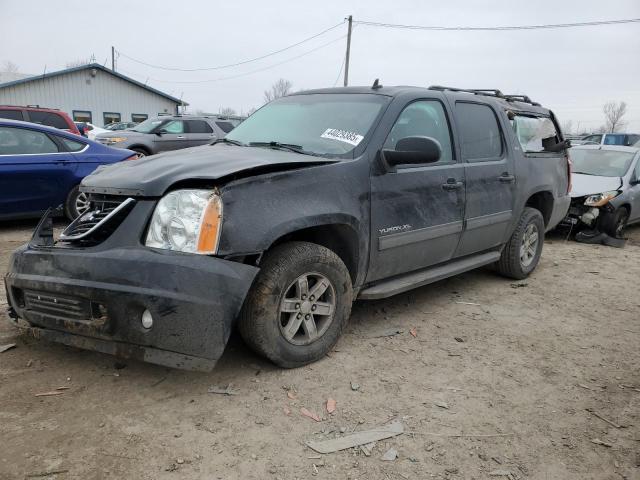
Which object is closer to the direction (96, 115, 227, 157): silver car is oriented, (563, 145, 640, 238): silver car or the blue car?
the blue car

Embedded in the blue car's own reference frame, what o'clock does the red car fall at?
The red car is roughly at 3 o'clock from the blue car.

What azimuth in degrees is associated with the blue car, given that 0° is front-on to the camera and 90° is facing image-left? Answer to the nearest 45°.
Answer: approximately 90°

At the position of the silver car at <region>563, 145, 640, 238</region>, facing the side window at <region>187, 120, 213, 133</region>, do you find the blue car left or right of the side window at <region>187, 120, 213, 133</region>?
left
